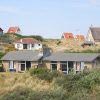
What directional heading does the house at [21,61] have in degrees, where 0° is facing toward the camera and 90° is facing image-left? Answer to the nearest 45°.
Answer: approximately 0°

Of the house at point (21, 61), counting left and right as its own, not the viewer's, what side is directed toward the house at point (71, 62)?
left
